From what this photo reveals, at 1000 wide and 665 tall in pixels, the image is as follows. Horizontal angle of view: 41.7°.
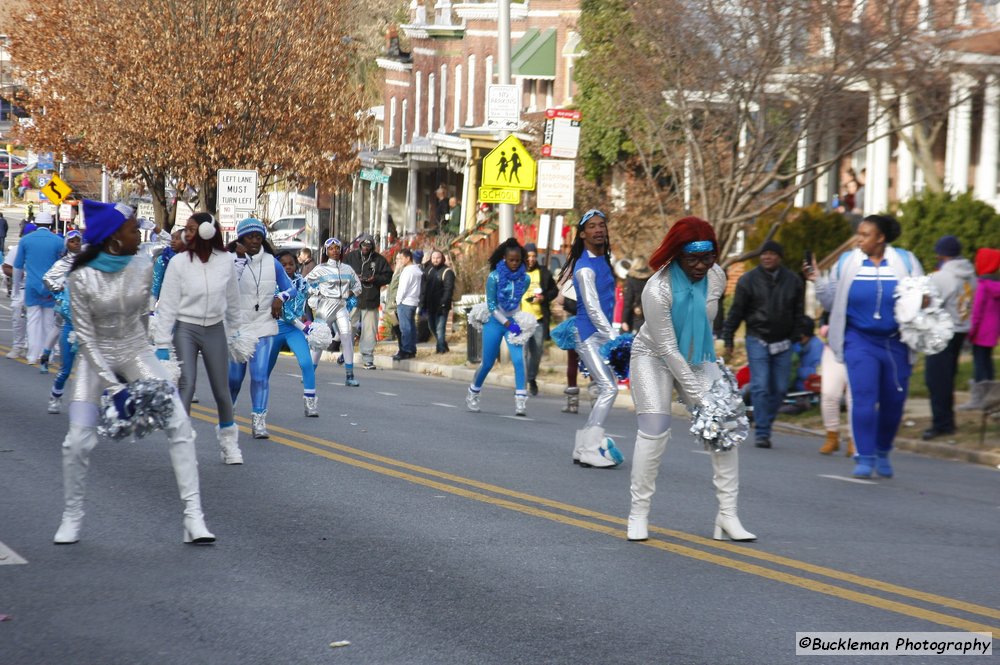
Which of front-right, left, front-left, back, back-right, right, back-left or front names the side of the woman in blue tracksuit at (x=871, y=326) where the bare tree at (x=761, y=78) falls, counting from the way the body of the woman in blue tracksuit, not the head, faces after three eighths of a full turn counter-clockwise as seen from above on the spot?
front-left

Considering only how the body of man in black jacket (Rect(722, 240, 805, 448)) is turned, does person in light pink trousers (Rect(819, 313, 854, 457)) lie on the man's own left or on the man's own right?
on the man's own left

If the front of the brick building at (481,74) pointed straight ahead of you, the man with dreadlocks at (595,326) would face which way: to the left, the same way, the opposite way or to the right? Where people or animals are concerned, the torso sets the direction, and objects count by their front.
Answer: to the left

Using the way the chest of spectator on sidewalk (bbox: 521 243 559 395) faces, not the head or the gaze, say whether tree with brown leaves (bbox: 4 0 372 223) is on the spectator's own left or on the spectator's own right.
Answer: on the spectator's own right

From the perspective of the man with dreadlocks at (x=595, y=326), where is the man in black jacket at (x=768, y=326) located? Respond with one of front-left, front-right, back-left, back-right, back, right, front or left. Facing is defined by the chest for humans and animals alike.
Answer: left

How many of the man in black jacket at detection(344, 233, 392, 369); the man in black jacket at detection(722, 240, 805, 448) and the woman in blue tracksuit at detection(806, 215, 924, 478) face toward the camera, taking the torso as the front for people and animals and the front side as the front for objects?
3

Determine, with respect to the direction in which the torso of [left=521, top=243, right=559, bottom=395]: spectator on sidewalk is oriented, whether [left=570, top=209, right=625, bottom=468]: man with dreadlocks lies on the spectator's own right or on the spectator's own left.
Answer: on the spectator's own left

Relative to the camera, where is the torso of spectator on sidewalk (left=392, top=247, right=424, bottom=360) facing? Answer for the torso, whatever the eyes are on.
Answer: to the viewer's left

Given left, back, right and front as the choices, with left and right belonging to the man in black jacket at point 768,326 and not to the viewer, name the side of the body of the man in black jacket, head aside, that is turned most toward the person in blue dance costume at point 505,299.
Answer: right
